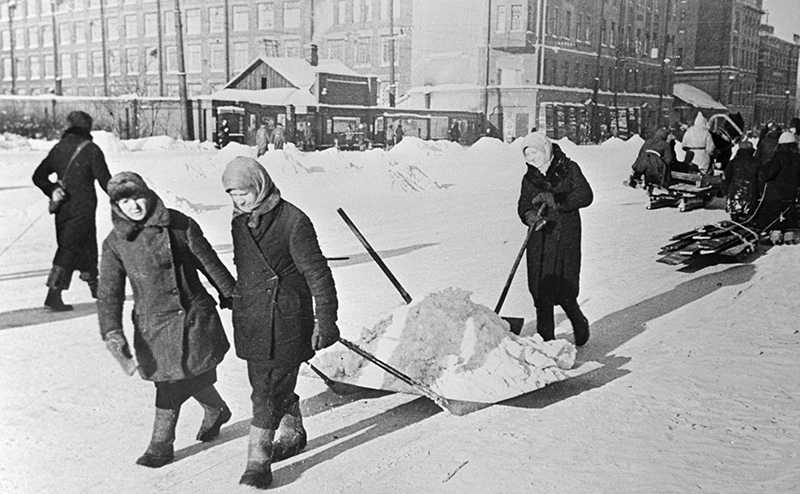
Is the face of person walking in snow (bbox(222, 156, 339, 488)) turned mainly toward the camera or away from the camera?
toward the camera

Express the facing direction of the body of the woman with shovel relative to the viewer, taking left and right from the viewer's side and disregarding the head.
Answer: facing the viewer and to the left of the viewer

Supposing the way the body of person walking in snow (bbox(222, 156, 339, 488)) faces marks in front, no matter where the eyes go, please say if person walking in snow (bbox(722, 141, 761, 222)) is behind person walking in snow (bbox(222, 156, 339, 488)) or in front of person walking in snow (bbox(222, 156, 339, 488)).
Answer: behind

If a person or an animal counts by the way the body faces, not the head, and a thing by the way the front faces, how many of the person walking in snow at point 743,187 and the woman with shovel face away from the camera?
1

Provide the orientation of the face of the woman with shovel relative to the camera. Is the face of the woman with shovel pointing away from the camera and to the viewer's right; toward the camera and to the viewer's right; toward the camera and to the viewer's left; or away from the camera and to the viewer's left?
toward the camera and to the viewer's left

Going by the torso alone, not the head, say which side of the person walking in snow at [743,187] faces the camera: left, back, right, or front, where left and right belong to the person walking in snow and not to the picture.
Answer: back

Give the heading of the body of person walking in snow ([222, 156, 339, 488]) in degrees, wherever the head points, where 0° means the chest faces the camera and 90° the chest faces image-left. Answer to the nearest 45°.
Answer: approximately 45°

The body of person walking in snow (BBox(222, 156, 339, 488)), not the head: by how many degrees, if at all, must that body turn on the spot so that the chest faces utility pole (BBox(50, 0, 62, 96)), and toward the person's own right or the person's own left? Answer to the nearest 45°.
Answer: approximately 90° to the person's own right

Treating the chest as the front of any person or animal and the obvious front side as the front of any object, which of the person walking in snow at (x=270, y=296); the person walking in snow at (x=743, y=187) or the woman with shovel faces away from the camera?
the person walking in snow at (x=743, y=187)

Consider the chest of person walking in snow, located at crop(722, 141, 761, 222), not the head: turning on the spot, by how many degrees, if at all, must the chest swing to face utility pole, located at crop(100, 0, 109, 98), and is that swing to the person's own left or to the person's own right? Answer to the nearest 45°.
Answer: approximately 45° to the person's own left

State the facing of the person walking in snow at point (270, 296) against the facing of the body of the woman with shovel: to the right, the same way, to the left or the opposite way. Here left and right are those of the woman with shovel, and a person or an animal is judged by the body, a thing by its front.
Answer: the same way

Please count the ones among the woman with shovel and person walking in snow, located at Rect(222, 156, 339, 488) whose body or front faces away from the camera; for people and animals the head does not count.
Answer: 0

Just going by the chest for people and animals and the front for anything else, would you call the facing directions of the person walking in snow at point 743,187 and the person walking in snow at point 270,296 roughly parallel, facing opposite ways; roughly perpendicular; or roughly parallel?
roughly parallel, facing opposite ways

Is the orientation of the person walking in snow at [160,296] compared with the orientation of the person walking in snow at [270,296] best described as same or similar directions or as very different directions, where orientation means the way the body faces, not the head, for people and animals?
same or similar directions
